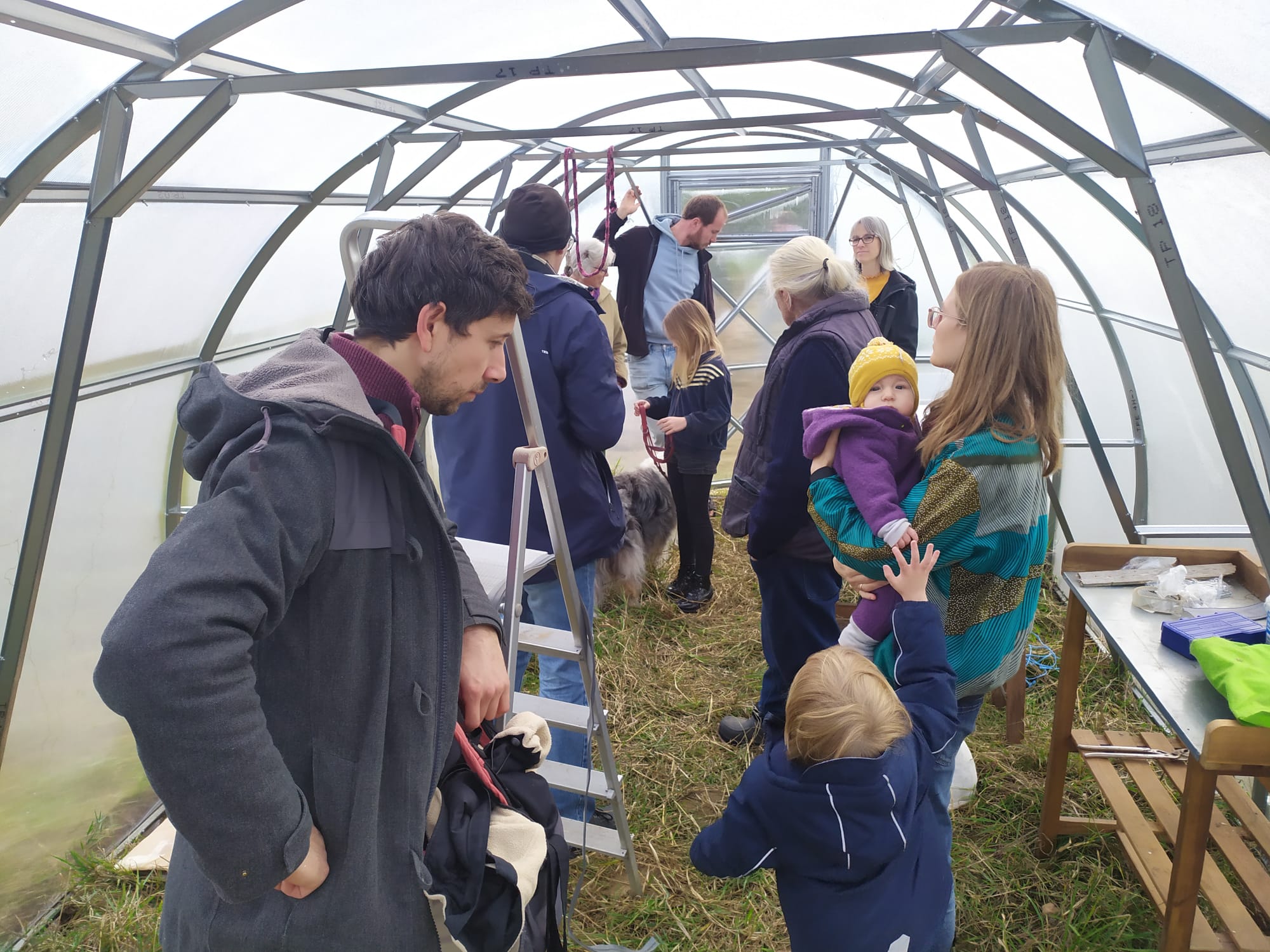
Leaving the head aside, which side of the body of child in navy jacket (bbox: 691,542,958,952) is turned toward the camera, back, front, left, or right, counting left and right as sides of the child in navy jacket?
back

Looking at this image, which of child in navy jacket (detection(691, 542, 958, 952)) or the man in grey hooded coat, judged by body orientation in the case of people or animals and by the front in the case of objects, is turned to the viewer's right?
the man in grey hooded coat

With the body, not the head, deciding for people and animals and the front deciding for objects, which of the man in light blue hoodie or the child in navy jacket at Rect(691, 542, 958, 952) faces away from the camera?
the child in navy jacket

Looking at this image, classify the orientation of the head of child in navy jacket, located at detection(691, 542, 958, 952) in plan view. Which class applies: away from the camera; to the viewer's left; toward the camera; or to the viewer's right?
away from the camera

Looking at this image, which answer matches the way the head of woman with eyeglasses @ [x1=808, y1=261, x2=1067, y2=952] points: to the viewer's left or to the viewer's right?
to the viewer's left

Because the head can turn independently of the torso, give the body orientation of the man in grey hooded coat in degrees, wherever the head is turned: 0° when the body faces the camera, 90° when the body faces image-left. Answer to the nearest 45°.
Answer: approximately 270°

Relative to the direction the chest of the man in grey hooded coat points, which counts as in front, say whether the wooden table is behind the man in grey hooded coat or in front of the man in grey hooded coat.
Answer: in front

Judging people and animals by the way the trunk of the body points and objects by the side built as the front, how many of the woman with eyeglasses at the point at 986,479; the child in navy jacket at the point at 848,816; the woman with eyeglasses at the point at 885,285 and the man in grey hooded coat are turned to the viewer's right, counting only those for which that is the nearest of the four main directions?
1

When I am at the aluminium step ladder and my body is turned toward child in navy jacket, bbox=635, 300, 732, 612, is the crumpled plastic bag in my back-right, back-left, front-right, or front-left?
front-right

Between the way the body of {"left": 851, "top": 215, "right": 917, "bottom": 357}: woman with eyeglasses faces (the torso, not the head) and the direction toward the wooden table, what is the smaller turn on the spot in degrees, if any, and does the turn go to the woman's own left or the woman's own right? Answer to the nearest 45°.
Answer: approximately 45° to the woman's own left

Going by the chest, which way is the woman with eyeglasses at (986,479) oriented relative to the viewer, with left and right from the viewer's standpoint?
facing away from the viewer and to the left of the viewer

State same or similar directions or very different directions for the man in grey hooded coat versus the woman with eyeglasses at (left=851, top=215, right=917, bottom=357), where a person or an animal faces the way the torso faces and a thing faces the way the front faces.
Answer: very different directions

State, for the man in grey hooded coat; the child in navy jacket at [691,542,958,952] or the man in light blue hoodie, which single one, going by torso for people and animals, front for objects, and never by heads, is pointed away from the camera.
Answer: the child in navy jacket

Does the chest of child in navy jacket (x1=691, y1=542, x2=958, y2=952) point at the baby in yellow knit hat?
yes
